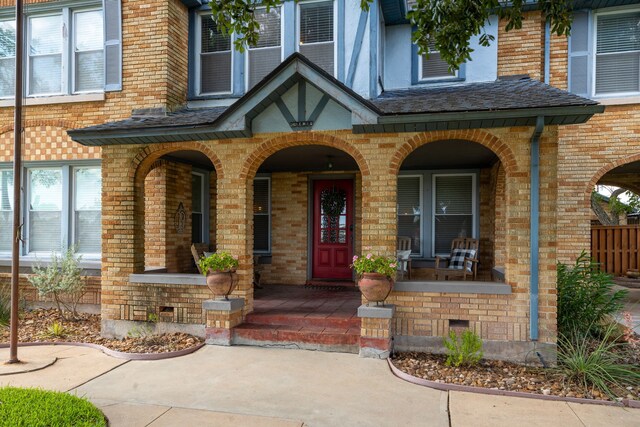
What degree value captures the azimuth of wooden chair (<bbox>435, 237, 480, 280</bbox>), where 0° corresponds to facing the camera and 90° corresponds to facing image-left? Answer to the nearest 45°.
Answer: approximately 45°

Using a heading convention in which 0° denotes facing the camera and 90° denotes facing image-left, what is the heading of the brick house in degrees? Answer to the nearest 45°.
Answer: approximately 0°

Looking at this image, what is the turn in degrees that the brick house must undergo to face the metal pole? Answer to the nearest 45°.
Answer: approximately 45° to its right

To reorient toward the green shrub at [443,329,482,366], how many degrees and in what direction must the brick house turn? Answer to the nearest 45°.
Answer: approximately 45° to its left

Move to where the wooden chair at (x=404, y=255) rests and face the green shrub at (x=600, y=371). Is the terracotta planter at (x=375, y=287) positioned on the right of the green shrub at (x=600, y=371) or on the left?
right
